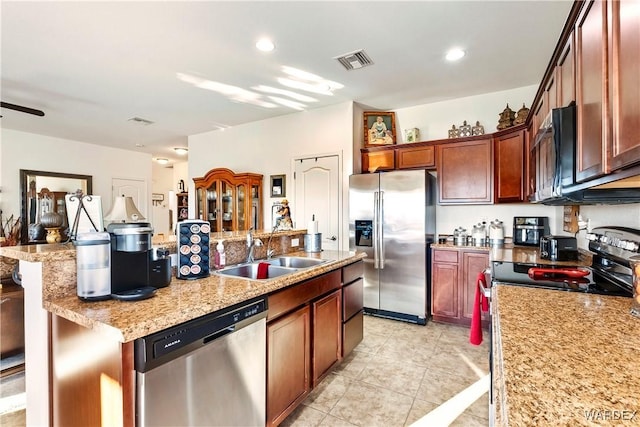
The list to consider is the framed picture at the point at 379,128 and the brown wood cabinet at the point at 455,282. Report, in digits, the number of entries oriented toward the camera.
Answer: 2

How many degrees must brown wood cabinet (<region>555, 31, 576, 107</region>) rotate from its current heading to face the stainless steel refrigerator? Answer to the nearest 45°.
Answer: approximately 45° to its right

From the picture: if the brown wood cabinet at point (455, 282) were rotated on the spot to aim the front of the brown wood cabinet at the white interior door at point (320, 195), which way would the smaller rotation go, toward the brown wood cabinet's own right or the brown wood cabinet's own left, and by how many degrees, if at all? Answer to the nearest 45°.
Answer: approximately 90° to the brown wood cabinet's own right

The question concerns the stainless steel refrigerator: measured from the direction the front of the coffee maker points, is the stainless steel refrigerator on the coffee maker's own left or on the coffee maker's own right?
on the coffee maker's own left

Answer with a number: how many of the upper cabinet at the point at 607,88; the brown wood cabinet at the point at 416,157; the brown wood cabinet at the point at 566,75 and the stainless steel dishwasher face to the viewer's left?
2

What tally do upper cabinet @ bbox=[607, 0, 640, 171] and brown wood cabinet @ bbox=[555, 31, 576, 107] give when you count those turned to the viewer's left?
2

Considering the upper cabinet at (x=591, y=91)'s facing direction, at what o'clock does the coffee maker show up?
The coffee maker is roughly at 11 o'clock from the upper cabinet.

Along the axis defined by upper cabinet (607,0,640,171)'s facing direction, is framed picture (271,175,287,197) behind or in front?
in front

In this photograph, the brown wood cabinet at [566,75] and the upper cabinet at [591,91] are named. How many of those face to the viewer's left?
2

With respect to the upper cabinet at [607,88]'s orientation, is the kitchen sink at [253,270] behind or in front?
in front

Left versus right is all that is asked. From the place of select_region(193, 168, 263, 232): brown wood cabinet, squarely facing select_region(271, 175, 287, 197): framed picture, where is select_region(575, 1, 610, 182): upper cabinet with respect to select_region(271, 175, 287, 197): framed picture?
right

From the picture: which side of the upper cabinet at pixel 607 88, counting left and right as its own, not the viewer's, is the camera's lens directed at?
left

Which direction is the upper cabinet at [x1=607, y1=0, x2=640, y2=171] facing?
to the viewer's left

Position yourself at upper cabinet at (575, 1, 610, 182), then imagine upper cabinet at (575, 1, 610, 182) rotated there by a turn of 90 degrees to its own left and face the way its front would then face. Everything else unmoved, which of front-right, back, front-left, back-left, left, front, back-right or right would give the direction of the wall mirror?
right

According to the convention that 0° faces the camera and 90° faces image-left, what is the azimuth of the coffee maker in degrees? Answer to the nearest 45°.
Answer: approximately 315°

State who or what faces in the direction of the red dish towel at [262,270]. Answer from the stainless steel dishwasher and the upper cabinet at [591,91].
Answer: the upper cabinet

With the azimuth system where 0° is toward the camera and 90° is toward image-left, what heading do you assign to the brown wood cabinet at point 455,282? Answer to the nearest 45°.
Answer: approximately 0°
